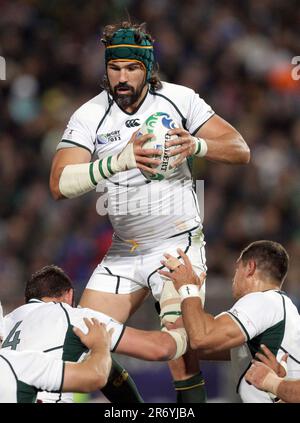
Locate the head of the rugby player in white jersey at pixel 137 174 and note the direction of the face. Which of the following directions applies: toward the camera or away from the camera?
toward the camera

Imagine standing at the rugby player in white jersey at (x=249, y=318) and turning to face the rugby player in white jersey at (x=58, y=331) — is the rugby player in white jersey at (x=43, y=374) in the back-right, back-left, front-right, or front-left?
front-left

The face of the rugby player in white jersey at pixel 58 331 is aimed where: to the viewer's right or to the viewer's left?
to the viewer's right

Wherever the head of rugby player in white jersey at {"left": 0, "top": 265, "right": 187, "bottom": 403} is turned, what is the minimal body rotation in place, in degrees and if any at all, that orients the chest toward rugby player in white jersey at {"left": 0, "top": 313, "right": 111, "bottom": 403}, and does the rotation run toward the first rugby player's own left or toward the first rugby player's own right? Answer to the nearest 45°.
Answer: approximately 135° to the first rugby player's own right

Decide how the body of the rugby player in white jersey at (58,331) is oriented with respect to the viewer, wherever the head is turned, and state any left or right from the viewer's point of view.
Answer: facing away from the viewer and to the right of the viewer
